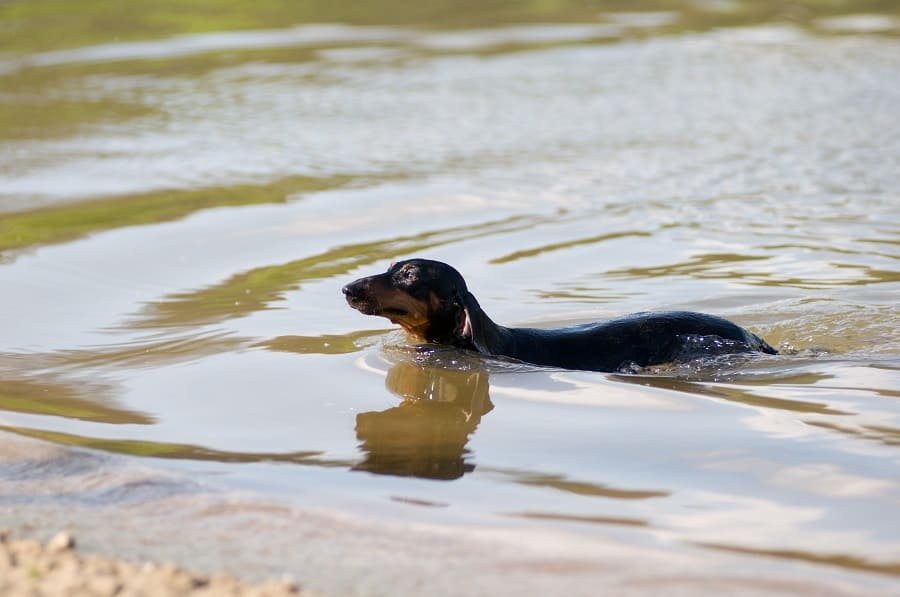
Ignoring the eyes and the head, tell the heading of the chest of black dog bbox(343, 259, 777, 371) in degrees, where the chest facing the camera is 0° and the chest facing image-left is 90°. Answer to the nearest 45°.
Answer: approximately 90°
